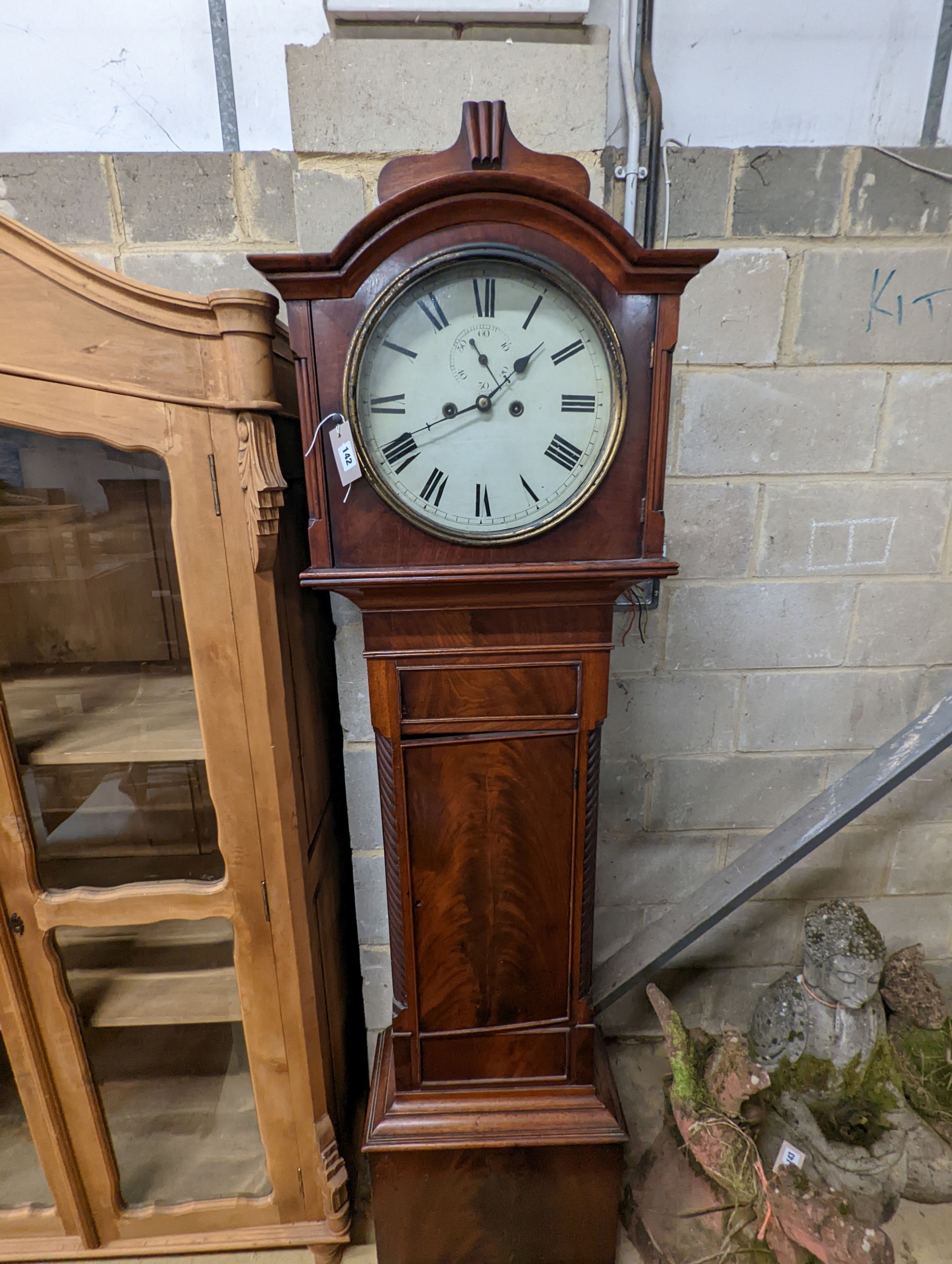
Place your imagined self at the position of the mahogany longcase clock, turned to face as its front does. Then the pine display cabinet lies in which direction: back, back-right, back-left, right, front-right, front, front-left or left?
right

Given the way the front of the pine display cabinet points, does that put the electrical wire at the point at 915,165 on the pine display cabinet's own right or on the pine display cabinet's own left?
on the pine display cabinet's own left

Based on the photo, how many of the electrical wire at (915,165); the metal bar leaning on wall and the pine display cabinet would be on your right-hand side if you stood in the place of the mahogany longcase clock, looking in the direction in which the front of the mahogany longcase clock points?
1

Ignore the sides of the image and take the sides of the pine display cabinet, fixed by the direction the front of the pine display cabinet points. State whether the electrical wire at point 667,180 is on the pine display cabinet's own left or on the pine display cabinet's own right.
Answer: on the pine display cabinet's own left

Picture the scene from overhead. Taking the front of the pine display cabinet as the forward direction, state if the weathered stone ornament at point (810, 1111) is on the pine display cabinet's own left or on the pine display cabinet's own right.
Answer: on the pine display cabinet's own left

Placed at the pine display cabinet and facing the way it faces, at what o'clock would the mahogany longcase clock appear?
The mahogany longcase clock is roughly at 10 o'clock from the pine display cabinet.

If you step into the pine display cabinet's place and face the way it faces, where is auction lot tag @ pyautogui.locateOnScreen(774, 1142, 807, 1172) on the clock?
The auction lot tag is roughly at 10 o'clock from the pine display cabinet.

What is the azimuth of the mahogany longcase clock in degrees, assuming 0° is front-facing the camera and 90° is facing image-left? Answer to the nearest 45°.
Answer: approximately 0°

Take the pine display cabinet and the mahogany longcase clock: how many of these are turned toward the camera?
2
